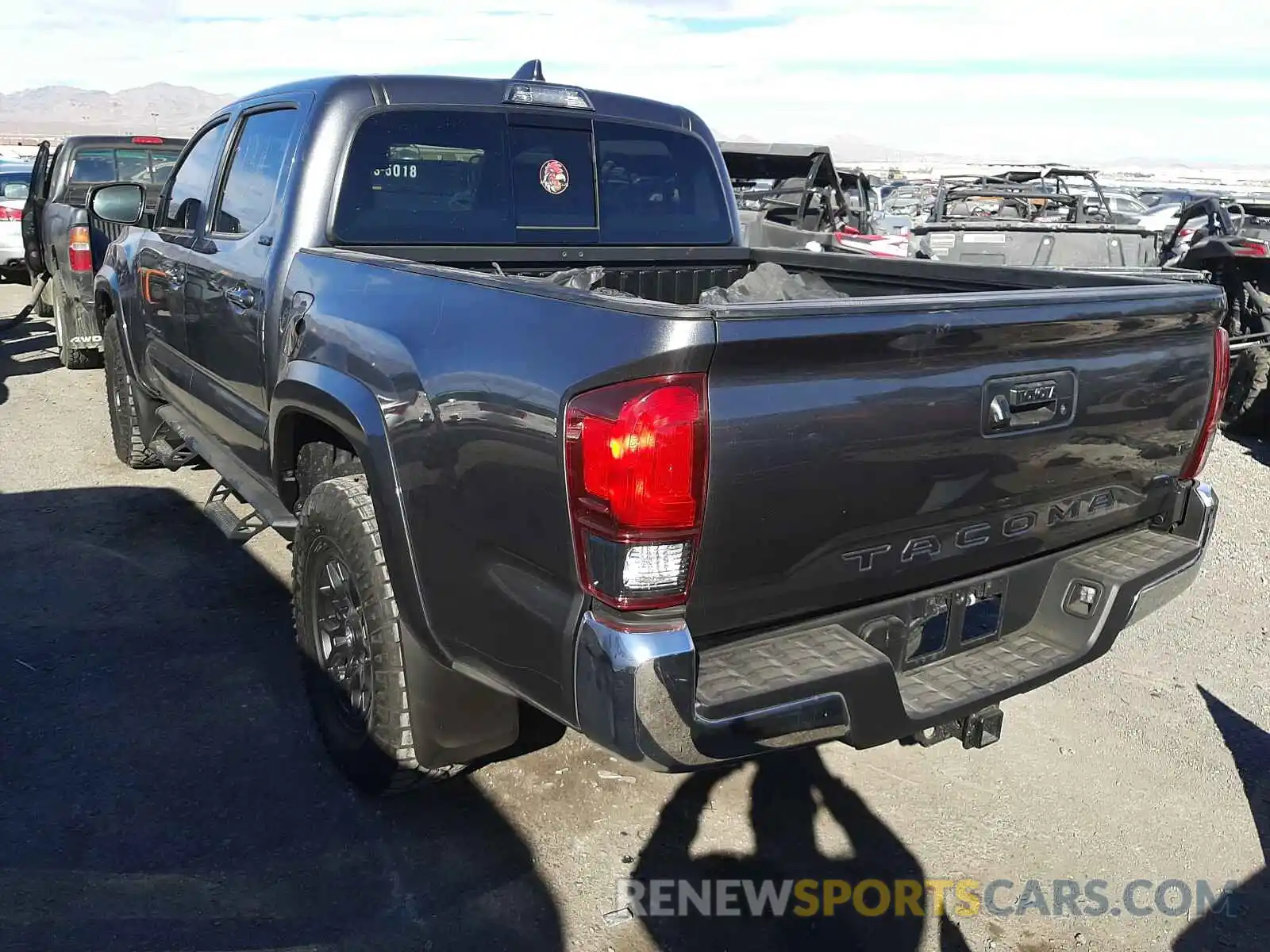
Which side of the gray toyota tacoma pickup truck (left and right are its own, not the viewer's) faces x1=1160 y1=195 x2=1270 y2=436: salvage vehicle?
right

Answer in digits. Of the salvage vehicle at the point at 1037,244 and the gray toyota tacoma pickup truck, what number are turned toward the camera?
0

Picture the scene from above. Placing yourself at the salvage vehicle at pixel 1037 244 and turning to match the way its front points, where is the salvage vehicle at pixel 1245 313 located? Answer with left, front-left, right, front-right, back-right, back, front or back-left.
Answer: back-right

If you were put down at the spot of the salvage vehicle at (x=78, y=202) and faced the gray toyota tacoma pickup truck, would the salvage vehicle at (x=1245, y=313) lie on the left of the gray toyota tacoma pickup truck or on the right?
left

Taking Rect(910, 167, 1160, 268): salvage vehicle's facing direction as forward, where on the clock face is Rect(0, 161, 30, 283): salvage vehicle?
Rect(0, 161, 30, 283): salvage vehicle is roughly at 9 o'clock from Rect(910, 167, 1160, 268): salvage vehicle.

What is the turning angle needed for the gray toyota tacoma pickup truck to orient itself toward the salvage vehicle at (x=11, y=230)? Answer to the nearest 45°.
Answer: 0° — it already faces it

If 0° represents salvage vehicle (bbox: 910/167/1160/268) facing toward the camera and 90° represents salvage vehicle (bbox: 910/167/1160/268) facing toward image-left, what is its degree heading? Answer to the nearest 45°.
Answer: approximately 180°

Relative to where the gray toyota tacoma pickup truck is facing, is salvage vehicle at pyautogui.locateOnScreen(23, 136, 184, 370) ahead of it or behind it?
ahead

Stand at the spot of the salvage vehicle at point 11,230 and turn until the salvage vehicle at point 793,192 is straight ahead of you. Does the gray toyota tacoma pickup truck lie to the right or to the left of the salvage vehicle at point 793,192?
right

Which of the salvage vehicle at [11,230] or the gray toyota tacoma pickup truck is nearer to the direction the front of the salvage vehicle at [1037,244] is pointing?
the salvage vehicle

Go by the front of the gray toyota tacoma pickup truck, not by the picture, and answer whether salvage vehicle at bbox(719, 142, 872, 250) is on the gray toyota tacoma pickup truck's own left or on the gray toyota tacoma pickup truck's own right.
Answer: on the gray toyota tacoma pickup truck's own right

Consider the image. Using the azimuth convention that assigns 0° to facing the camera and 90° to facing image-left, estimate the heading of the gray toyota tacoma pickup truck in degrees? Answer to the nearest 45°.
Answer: approximately 135°
